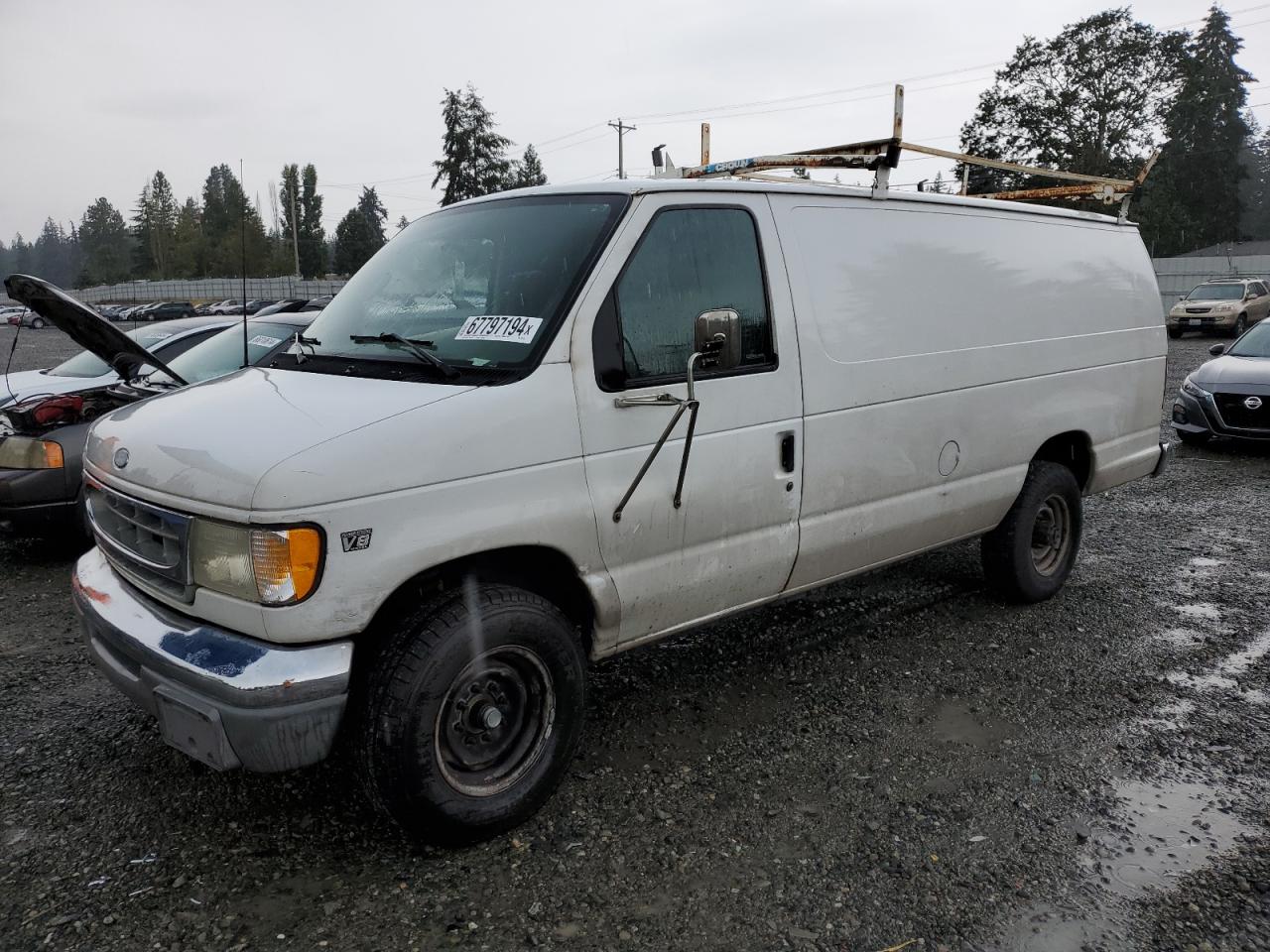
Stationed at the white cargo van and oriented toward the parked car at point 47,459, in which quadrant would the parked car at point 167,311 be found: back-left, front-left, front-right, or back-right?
front-right

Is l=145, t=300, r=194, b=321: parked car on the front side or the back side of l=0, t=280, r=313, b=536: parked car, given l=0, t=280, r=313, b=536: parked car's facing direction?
on the back side

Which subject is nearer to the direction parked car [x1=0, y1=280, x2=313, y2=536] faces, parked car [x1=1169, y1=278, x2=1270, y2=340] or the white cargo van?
the white cargo van

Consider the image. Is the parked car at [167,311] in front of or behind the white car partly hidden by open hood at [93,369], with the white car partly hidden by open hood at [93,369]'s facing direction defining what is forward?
behind

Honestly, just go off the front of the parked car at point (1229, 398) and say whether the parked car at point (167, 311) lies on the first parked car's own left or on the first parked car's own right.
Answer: on the first parked car's own right

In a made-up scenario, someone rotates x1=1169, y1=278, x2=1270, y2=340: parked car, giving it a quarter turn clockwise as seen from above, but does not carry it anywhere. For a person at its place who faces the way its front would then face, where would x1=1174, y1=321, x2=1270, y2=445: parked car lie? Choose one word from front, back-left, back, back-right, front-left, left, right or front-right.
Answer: back-left

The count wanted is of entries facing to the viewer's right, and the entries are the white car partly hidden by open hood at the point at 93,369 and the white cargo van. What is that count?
0

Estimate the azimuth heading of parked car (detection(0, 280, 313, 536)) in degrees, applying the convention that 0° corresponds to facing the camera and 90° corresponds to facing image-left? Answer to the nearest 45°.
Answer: approximately 45°

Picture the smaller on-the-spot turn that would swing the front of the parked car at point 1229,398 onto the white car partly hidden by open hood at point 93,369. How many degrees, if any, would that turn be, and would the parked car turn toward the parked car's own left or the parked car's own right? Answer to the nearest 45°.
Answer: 0° — it already faces it

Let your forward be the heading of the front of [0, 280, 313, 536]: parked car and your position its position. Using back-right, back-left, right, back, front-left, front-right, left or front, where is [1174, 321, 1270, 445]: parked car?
back-left

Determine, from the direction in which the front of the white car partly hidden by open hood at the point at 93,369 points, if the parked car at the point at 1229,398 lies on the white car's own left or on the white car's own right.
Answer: on the white car's own left

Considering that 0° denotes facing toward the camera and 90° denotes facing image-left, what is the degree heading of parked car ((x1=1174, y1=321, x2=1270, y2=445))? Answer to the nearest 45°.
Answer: approximately 45°

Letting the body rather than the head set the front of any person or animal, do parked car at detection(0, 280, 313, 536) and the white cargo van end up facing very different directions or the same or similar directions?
same or similar directions

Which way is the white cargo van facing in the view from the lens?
facing the viewer and to the left of the viewer
